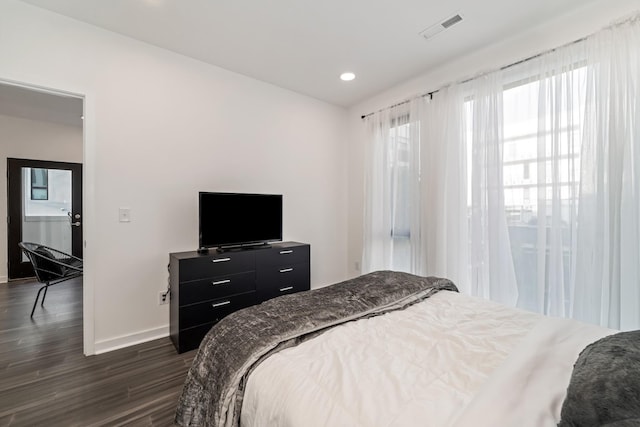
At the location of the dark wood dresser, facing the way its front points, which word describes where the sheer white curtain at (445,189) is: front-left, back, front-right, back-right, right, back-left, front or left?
front-left

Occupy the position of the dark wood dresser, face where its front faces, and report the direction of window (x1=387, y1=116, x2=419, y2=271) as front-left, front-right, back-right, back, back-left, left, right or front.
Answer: front-left

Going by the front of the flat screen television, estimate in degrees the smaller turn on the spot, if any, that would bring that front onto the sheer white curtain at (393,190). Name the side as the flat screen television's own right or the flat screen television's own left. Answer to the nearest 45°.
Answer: approximately 45° to the flat screen television's own left

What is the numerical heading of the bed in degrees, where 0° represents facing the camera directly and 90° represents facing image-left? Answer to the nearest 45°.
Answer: approximately 135°

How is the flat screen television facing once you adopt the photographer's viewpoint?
facing the viewer and to the right of the viewer

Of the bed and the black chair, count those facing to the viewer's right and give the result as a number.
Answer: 1

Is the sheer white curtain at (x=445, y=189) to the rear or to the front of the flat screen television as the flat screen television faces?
to the front

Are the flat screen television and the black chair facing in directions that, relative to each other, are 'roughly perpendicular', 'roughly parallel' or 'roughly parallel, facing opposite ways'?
roughly perpendicular

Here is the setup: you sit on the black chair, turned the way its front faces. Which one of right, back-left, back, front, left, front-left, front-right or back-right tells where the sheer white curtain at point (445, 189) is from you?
front-right

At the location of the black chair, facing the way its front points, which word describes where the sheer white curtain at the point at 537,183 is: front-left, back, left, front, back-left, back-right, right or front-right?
front-right

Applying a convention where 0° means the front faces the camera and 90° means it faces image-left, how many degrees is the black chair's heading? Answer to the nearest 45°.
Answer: approximately 270°

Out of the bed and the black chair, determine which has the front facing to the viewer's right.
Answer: the black chair

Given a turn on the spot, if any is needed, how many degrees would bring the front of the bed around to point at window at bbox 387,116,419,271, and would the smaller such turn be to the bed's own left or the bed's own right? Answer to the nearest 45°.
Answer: approximately 45° to the bed's own right
